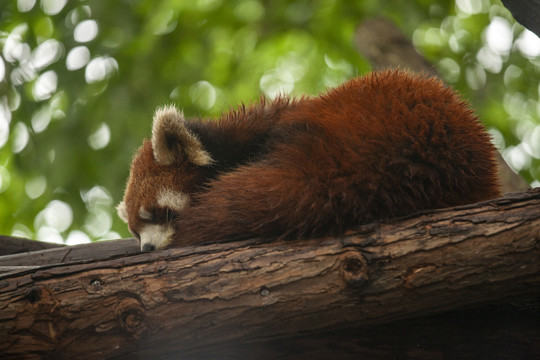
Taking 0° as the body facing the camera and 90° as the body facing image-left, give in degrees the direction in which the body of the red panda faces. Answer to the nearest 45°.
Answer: approximately 90°
